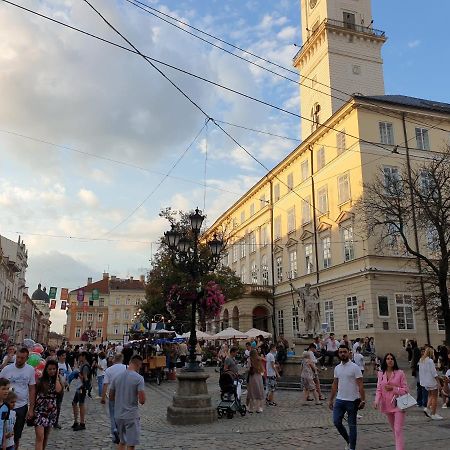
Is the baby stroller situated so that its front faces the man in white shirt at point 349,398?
no

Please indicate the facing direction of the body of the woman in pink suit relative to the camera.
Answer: toward the camera

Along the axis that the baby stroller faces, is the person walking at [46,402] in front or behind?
in front

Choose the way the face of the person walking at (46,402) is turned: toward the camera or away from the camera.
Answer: toward the camera

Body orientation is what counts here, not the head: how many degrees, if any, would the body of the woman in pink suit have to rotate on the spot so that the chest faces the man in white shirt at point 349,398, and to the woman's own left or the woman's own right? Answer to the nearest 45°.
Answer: approximately 90° to the woman's own right

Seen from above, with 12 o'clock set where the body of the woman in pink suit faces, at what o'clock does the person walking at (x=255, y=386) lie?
The person walking is roughly at 5 o'clock from the woman in pink suit.

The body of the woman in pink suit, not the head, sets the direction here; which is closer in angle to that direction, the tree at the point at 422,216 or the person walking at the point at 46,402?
the person walking

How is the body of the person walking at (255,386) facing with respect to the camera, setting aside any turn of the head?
away from the camera

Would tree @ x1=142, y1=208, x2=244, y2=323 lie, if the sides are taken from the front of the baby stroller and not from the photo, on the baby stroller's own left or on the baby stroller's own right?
on the baby stroller's own right

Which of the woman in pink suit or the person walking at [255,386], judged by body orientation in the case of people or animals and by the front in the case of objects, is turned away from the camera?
the person walking

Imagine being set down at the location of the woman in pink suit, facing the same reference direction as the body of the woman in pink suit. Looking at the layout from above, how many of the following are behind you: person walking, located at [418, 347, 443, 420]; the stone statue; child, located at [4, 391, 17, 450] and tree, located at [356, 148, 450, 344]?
3

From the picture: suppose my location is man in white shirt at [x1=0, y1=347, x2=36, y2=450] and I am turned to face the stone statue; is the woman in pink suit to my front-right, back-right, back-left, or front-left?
front-right

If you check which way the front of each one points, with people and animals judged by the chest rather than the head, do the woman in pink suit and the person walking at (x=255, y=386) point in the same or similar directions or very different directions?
very different directions

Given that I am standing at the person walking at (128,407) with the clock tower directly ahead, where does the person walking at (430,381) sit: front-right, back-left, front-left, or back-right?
front-right

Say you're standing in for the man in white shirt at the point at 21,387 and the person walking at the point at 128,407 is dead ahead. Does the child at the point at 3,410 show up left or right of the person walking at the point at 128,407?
right

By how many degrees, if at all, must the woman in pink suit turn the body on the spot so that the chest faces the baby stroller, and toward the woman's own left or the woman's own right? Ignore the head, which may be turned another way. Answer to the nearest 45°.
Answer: approximately 135° to the woman's own right

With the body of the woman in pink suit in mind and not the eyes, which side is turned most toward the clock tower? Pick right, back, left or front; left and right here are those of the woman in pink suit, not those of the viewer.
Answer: back
